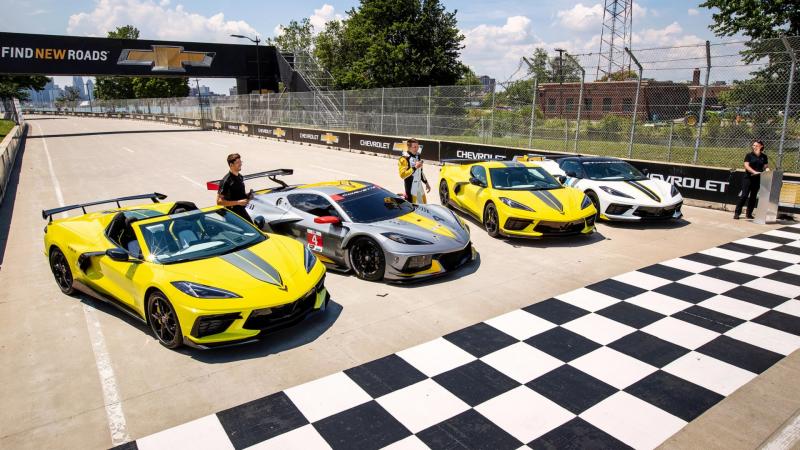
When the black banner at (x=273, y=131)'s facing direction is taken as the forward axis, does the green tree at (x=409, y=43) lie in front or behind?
behind

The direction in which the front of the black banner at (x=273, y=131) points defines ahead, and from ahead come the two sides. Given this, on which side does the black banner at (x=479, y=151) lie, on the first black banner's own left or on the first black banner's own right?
on the first black banner's own left

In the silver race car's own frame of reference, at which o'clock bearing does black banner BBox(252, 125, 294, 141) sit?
The black banner is roughly at 7 o'clock from the silver race car.

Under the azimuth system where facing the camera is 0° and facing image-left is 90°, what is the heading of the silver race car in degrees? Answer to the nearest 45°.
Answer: approximately 315°

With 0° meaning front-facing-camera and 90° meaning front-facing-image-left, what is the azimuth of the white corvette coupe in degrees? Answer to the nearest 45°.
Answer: approximately 315°

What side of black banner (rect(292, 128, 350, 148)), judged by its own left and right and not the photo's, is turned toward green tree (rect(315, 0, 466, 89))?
back

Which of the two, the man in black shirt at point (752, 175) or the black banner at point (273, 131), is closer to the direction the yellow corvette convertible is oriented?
the man in black shirt

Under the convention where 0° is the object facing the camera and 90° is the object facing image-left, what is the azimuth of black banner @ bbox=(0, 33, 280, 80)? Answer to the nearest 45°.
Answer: approximately 0°

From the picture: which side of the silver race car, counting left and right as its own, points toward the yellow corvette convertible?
right

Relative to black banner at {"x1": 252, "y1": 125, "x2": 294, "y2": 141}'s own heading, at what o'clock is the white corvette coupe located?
The white corvette coupe is roughly at 10 o'clock from the black banner.

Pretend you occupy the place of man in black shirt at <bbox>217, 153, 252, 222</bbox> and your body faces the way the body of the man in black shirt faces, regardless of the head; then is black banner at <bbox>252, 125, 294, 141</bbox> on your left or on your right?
on your left

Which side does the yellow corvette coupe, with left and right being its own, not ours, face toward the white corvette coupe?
left
